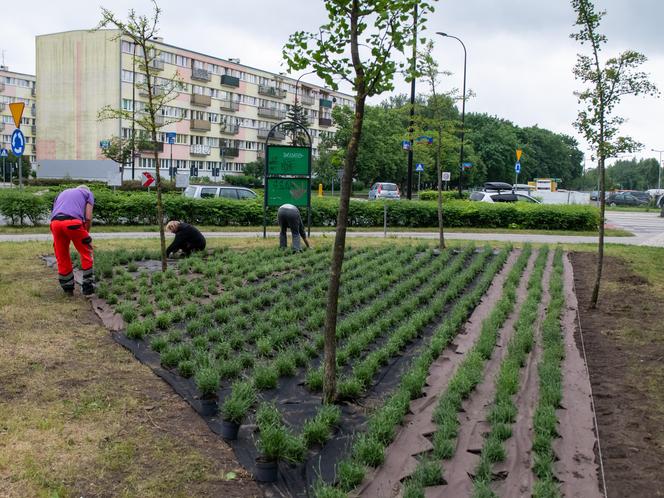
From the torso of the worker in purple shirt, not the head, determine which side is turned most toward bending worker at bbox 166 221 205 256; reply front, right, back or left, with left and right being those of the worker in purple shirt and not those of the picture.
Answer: front

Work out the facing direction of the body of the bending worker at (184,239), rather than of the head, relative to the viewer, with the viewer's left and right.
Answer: facing to the left of the viewer

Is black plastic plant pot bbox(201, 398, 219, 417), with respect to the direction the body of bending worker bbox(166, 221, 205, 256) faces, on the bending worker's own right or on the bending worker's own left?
on the bending worker's own left

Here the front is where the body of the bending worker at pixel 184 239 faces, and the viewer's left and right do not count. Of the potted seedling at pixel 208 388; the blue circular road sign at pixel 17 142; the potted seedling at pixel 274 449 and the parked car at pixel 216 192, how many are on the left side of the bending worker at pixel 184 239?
2

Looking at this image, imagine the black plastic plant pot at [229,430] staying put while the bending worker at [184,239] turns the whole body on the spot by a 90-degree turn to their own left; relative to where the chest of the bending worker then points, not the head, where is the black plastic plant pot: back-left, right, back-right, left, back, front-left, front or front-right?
front

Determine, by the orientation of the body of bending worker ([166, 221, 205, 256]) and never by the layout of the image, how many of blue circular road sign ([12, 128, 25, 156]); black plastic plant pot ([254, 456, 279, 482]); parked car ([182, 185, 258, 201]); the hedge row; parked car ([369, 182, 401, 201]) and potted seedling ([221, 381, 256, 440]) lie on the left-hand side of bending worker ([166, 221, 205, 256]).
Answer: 2

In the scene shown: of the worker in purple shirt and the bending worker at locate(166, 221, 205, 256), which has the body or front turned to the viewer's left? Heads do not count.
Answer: the bending worker

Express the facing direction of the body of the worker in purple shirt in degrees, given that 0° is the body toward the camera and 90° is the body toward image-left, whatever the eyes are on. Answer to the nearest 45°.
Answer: approximately 225°

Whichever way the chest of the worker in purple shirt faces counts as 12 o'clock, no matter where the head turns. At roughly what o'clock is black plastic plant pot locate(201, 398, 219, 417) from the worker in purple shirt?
The black plastic plant pot is roughly at 4 o'clock from the worker in purple shirt.

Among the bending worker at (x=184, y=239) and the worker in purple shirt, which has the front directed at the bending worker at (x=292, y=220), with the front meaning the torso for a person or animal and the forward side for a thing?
the worker in purple shirt

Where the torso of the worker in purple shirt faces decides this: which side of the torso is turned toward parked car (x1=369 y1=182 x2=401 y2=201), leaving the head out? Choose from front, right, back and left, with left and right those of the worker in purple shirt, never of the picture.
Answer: front

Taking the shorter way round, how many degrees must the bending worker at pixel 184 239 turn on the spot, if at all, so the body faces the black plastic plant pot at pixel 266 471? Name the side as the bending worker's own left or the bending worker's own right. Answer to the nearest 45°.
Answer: approximately 90° to the bending worker's own left

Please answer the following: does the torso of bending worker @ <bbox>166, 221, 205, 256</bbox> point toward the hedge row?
no

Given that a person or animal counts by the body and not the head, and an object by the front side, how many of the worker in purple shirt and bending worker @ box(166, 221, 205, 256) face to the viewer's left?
1

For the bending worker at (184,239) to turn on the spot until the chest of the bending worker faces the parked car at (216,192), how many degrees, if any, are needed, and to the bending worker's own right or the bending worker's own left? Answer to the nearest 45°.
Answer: approximately 90° to the bending worker's own right

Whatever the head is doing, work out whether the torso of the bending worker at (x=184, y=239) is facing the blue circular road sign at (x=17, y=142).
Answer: no
